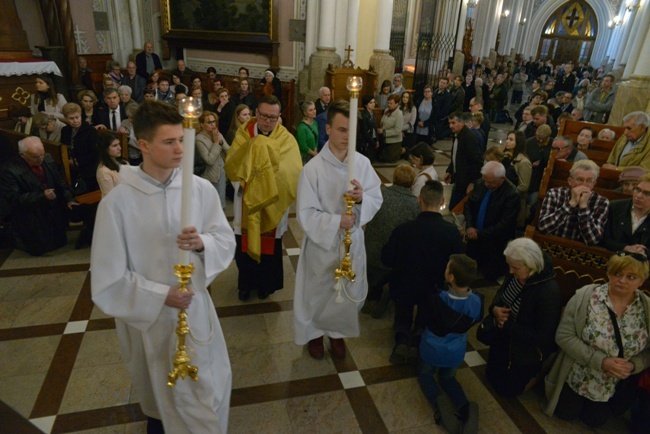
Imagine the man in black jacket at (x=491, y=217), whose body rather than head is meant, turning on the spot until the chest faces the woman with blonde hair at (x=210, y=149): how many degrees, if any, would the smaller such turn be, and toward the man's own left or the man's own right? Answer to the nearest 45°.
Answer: approximately 45° to the man's own right

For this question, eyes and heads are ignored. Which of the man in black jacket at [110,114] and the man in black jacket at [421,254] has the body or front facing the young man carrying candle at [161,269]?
the man in black jacket at [110,114]

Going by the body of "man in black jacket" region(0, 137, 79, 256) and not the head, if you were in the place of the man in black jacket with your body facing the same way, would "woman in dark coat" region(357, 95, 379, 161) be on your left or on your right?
on your left

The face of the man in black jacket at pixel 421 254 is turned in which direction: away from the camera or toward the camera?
away from the camera

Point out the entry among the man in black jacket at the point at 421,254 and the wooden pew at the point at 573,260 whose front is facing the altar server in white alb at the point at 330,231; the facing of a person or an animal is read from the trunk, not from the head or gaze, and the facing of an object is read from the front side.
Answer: the wooden pew

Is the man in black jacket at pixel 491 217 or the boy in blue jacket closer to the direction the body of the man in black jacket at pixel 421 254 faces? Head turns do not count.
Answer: the man in black jacket

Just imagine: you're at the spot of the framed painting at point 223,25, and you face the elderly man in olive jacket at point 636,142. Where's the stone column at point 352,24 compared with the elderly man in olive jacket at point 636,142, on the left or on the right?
left

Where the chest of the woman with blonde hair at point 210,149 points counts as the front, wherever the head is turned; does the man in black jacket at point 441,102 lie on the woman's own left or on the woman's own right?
on the woman's own left

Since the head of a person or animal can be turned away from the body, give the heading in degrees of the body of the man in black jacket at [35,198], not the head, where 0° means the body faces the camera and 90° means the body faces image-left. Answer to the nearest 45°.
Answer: approximately 315°

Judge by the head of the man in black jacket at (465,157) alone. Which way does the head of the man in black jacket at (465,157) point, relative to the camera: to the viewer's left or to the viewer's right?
to the viewer's left
